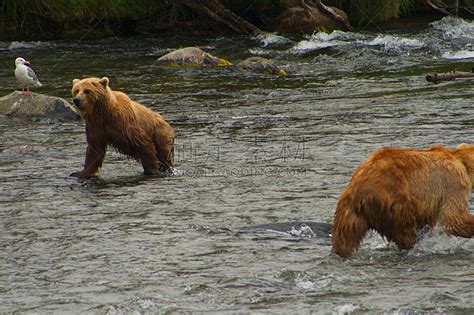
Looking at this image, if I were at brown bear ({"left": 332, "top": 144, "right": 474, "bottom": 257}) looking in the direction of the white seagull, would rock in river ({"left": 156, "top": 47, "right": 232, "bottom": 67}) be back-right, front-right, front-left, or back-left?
front-right

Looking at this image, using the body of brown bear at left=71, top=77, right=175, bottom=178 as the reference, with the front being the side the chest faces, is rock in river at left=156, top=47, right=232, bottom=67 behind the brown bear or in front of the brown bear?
behind

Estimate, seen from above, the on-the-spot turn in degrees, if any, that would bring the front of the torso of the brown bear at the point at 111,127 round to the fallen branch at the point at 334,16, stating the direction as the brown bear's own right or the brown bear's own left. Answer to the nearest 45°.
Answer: approximately 180°

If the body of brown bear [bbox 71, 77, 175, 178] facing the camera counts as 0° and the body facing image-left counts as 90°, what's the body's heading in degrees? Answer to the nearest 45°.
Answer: approximately 45°

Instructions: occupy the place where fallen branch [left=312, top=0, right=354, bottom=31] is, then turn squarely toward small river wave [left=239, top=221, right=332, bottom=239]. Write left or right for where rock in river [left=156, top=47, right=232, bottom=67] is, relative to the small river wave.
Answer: right

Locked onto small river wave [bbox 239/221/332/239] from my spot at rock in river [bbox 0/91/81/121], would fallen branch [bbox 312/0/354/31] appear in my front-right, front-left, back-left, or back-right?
back-left

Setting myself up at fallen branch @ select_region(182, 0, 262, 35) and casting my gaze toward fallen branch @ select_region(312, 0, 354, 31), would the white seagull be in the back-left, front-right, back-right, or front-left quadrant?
back-right

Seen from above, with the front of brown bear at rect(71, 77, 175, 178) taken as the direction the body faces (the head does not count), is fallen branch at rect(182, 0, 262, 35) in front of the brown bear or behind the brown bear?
behind

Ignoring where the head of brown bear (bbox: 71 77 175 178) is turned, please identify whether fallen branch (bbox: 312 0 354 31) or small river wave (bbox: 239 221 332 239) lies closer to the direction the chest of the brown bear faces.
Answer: the small river wave
